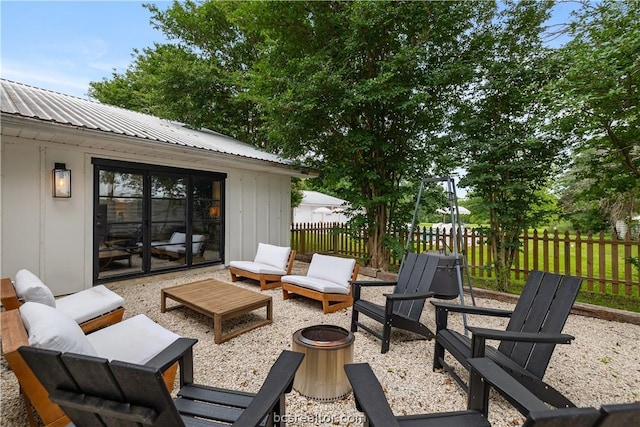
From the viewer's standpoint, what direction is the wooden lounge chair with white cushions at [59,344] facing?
to the viewer's right

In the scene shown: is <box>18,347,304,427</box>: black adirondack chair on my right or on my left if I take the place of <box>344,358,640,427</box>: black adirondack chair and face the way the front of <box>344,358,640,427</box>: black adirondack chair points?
on my left

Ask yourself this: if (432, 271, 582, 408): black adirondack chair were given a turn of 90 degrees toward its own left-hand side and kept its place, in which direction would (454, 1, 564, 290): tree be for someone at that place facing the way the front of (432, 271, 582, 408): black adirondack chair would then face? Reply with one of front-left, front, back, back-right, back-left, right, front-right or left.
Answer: back-left

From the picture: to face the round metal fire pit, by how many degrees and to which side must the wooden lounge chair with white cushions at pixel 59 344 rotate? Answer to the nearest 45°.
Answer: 0° — it already faces it

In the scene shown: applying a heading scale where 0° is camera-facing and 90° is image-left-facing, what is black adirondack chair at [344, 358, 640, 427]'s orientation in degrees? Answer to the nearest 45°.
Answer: approximately 135°

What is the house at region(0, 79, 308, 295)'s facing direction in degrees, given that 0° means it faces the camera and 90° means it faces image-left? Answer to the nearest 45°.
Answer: approximately 315°
